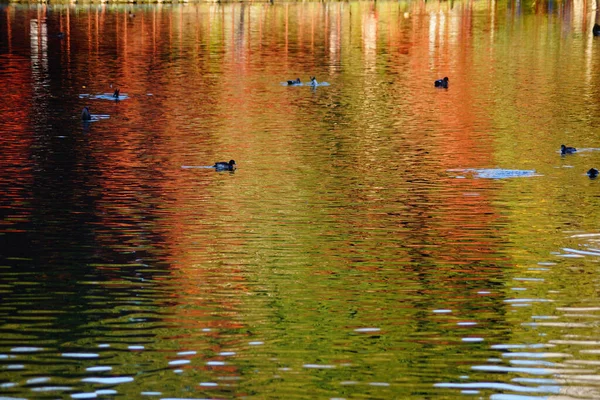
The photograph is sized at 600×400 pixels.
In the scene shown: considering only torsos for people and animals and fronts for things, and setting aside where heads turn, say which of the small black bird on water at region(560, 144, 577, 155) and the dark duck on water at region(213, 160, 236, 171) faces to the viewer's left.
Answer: the small black bird on water

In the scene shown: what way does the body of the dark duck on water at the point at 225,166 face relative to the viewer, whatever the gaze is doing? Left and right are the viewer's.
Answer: facing to the right of the viewer

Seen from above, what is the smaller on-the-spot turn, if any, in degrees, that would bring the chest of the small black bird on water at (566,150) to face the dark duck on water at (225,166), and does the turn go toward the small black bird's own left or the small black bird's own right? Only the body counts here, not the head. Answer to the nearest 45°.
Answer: approximately 45° to the small black bird's own left

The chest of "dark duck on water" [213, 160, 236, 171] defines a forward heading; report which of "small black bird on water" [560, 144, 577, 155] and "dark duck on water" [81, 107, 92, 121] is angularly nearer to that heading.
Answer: the small black bird on water

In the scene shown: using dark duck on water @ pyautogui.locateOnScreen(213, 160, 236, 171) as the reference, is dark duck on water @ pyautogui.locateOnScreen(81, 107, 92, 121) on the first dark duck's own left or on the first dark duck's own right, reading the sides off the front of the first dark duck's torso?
on the first dark duck's own left

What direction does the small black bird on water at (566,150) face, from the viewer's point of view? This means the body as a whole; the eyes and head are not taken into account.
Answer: to the viewer's left

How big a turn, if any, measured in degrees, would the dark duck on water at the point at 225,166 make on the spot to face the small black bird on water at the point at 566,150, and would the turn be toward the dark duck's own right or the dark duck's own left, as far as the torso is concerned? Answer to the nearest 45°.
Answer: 0° — it already faces it

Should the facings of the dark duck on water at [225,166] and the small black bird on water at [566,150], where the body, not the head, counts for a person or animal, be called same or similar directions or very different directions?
very different directions
